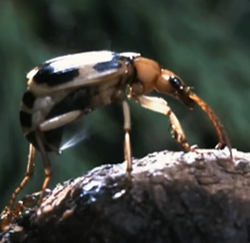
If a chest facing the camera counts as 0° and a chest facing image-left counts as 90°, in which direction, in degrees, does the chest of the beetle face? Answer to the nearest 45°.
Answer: approximately 270°
